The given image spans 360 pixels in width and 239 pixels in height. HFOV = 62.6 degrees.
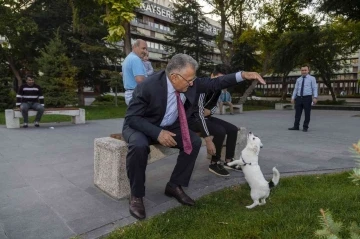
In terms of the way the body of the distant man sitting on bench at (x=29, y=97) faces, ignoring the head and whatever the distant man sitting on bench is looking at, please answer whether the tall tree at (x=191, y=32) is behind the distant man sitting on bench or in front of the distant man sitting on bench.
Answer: behind

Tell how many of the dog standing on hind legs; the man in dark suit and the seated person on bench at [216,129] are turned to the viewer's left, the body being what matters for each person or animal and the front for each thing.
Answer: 1

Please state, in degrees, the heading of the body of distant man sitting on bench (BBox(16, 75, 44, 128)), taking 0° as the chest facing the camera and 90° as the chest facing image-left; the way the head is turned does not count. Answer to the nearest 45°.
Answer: approximately 0°

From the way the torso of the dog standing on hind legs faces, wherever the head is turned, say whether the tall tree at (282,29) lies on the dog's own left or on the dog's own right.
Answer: on the dog's own right

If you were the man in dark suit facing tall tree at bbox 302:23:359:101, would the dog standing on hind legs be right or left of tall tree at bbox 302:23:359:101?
right

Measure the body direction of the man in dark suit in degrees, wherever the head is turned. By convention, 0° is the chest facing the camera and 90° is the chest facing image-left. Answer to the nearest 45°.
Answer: approximately 315°

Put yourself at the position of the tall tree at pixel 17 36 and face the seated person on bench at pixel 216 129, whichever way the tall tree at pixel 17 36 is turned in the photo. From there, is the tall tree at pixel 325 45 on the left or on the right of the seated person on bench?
left

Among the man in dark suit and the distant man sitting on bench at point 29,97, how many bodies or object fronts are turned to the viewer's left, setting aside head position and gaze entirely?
0

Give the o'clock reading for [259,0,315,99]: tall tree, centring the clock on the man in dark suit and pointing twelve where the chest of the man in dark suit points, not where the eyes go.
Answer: The tall tree is roughly at 8 o'clock from the man in dark suit.

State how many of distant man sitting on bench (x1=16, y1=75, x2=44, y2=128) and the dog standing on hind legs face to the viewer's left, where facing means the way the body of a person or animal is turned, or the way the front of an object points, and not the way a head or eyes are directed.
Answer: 1

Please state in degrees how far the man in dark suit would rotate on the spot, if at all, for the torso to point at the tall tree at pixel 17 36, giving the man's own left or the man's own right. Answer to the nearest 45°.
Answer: approximately 180°

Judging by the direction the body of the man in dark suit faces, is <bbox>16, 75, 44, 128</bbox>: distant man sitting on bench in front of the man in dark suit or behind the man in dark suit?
behind

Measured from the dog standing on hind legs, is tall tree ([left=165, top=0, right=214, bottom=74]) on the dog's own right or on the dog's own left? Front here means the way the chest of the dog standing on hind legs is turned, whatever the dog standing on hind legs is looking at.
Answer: on the dog's own right

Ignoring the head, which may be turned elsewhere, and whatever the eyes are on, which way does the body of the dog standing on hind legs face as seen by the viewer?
to the viewer's left
